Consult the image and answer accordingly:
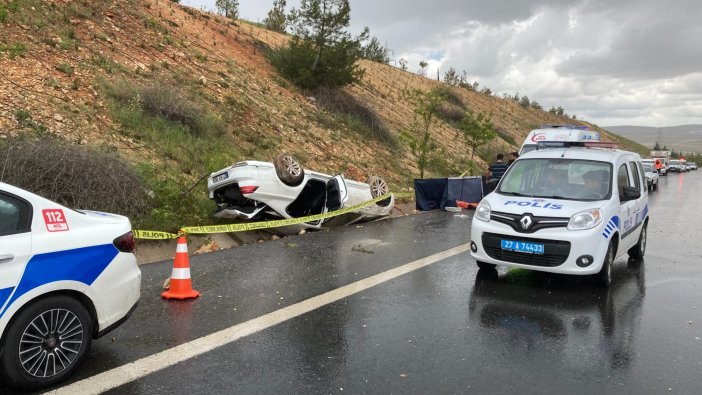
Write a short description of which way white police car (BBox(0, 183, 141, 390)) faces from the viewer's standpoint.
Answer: facing to the left of the viewer

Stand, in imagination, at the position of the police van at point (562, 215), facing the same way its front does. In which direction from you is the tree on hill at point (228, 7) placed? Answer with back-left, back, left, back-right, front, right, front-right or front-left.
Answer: right

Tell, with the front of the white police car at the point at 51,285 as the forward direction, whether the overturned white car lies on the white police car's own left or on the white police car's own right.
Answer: on the white police car's own right

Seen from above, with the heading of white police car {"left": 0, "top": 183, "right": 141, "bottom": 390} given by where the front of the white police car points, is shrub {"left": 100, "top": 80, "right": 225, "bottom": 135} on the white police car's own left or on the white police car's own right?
on the white police car's own right

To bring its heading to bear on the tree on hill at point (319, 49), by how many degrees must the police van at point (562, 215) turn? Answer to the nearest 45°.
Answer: approximately 90° to its right

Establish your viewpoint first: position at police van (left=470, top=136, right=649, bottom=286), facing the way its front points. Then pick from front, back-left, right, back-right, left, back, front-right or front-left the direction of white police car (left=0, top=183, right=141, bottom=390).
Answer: front

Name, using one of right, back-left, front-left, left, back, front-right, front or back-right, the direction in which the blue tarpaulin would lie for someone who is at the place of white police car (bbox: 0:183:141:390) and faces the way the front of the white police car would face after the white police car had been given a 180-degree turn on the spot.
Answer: front-left

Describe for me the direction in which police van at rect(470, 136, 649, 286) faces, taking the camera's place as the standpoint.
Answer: facing the viewer and to the left of the viewer

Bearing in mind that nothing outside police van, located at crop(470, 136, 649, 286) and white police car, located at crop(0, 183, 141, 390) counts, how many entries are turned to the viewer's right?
0

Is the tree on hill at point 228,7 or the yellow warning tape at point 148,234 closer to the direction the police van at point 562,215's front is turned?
the yellow warning tape

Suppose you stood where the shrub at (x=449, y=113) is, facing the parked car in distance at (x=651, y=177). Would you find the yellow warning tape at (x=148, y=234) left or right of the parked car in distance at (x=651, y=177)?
right
